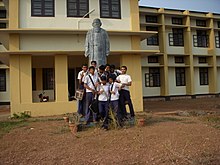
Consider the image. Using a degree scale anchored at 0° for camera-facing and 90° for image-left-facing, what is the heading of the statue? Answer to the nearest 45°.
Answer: approximately 0°

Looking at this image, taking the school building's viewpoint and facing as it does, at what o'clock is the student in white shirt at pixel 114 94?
The student in white shirt is roughly at 11 o'clock from the school building.

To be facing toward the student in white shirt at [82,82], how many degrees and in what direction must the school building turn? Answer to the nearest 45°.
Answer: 0° — it already faces them

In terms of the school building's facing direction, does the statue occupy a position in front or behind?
in front

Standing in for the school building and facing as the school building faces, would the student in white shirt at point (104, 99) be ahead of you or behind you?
ahead

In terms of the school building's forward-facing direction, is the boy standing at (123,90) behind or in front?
in front

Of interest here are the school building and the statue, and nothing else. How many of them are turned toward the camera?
2
